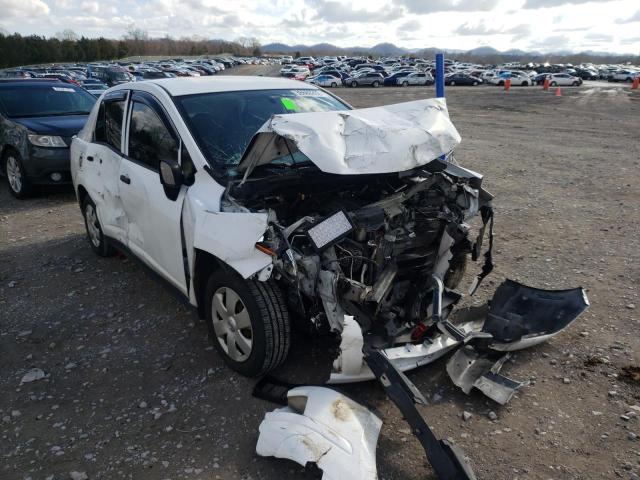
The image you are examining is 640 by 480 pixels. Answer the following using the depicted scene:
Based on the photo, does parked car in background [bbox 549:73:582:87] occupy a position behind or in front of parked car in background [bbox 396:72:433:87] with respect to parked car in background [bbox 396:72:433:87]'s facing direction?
behind

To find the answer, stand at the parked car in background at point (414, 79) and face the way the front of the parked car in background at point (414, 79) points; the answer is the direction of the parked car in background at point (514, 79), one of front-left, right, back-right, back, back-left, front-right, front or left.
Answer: back-left

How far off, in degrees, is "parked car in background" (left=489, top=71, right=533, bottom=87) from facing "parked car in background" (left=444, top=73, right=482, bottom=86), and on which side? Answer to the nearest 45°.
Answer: approximately 45° to its right

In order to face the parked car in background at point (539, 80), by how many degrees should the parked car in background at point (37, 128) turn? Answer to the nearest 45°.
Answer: approximately 90° to its left

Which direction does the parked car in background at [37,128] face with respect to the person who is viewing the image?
facing the viewer and to the right of the viewer

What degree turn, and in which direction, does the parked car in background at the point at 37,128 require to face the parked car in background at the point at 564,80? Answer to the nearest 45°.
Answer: approximately 90° to its left

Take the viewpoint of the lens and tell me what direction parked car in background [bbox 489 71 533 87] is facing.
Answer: facing the viewer and to the left of the viewer
